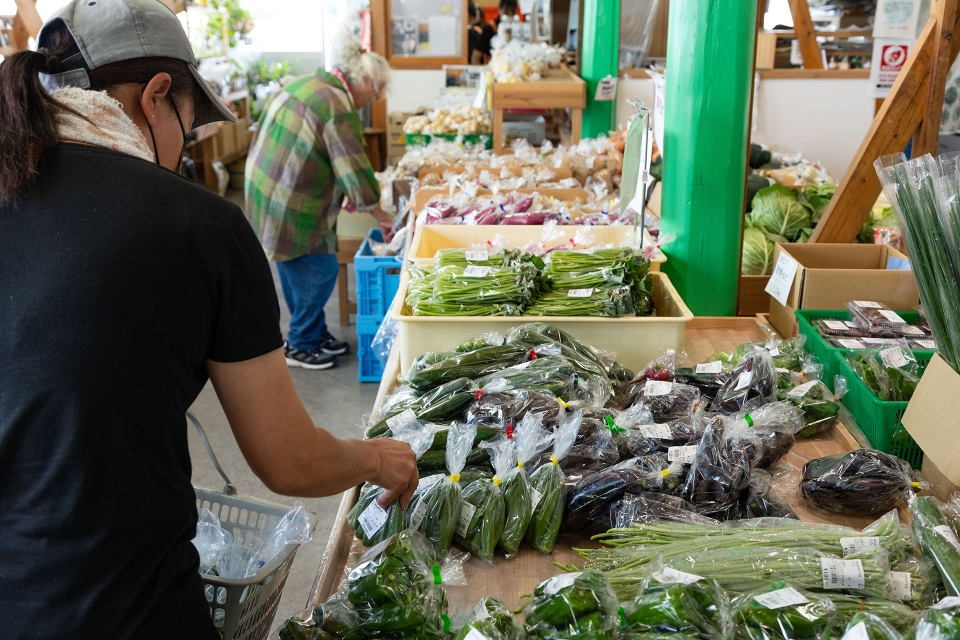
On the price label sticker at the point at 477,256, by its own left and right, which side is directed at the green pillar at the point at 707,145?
left

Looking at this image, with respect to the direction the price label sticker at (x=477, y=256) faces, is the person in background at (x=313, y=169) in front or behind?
behind

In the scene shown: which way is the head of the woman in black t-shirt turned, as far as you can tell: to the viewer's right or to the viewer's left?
to the viewer's right

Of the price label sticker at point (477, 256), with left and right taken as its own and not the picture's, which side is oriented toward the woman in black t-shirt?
front

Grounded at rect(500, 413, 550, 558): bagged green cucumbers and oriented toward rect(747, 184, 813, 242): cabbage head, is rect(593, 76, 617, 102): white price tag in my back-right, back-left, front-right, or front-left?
front-left

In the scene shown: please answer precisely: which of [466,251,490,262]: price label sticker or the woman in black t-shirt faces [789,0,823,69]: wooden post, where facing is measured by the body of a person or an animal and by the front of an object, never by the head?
the woman in black t-shirt

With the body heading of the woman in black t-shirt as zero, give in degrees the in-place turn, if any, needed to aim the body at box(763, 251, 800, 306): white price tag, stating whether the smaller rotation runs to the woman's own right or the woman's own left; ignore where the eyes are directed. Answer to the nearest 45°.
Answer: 0° — they already face it

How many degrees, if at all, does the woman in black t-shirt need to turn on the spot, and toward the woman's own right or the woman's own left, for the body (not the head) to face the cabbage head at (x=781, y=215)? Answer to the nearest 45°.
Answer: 0° — they already face it

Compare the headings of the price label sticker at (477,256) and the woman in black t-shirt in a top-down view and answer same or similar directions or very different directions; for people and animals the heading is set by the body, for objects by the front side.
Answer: very different directions

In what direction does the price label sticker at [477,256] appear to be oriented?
toward the camera

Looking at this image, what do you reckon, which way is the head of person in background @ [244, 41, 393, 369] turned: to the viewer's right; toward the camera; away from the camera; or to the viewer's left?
to the viewer's right

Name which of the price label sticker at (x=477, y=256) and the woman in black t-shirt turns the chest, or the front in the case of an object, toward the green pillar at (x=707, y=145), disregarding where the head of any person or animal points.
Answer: the woman in black t-shirt

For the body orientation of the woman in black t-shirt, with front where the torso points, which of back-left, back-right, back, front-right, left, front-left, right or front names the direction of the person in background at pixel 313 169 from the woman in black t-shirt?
front-left

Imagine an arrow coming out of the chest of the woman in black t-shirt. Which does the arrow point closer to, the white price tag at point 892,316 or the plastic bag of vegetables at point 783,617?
the white price tag

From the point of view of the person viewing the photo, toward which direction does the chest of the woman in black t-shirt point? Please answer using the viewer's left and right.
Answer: facing away from the viewer and to the right of the viewer

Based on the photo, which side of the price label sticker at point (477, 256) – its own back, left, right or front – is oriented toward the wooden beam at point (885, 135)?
left

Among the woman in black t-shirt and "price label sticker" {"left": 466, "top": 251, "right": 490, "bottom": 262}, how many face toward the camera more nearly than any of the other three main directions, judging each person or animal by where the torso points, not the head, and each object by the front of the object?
1

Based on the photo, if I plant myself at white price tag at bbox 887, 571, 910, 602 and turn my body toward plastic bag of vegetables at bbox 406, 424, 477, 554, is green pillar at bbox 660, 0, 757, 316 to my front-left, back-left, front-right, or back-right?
front-right

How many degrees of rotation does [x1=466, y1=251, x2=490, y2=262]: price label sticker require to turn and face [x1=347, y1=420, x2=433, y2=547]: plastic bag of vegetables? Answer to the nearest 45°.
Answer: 0° — it already faces it

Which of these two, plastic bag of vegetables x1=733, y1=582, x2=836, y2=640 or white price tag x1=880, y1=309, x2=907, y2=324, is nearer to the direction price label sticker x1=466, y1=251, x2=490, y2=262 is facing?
the plastic bag of vegetables

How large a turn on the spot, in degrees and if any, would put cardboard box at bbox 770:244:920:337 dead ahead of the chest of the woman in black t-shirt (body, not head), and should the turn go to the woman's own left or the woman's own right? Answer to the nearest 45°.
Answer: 0° — they already face it

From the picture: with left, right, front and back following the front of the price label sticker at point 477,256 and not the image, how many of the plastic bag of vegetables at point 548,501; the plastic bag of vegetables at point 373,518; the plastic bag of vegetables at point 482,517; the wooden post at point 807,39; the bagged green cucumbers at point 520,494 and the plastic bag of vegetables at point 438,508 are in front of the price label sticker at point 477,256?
5
